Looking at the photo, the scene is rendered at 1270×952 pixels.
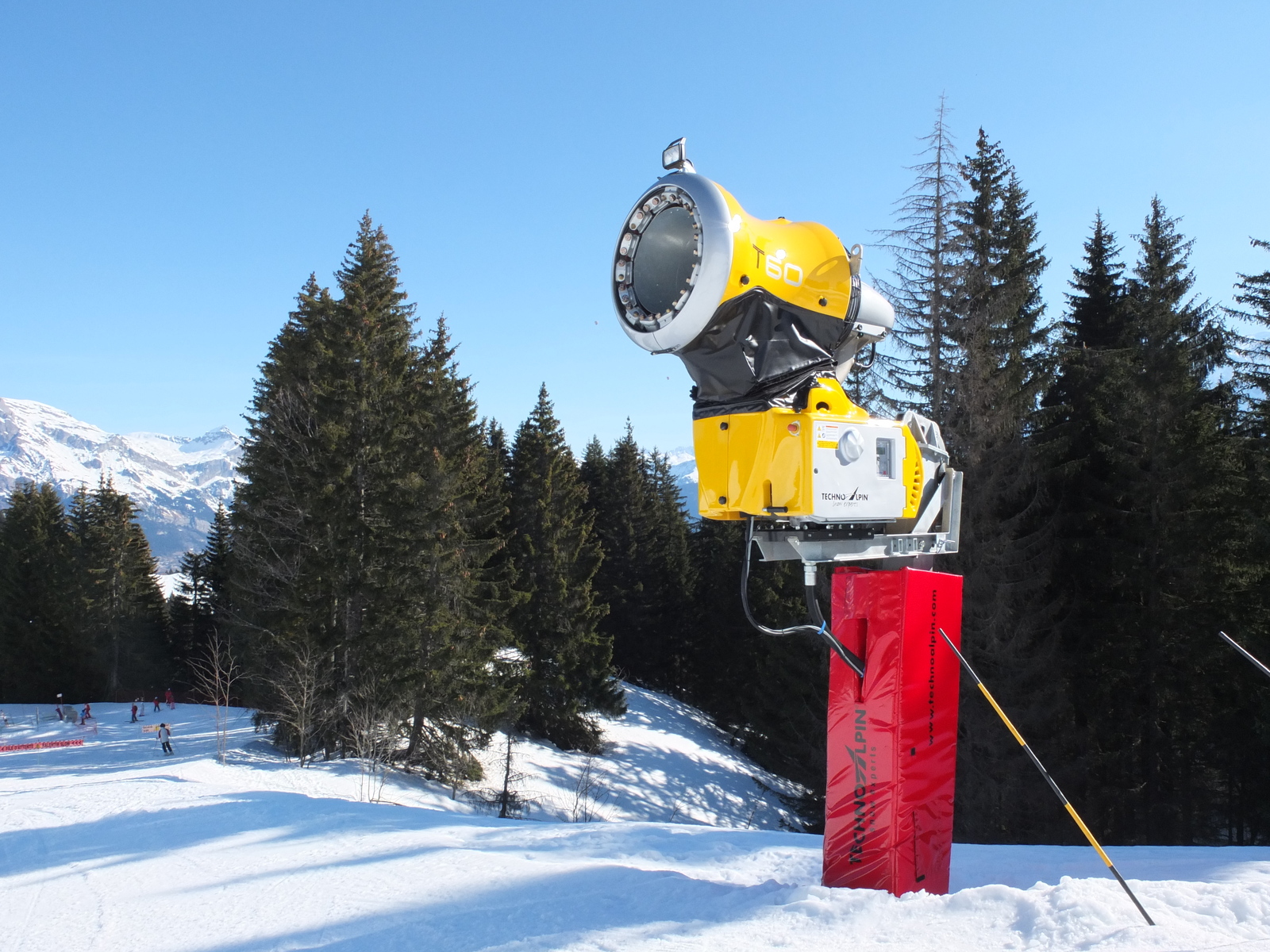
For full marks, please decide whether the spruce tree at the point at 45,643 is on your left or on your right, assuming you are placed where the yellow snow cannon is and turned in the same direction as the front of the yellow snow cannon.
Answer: on your right

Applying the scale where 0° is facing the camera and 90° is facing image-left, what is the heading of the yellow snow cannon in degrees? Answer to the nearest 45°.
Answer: approximately 45°

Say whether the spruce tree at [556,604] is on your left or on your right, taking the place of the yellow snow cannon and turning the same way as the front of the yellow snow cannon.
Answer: on your right

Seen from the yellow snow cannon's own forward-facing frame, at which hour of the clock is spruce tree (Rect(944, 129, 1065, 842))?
The spruce tree is roughly at 5 o'clock from the yellow snow cannon.

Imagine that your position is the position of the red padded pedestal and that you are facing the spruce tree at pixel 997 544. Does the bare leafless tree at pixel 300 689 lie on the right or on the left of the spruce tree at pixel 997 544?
left

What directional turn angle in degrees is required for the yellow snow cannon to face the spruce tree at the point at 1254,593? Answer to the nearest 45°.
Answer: approximately 180°

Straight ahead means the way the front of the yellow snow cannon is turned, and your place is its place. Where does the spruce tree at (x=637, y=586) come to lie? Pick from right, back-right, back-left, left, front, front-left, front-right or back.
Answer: back-right
